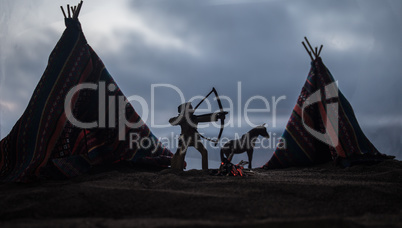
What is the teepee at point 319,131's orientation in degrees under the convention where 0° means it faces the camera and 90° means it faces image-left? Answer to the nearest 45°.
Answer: approximately 0°

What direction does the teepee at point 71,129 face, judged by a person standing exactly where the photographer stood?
facing the viewer and to the right of the viewer

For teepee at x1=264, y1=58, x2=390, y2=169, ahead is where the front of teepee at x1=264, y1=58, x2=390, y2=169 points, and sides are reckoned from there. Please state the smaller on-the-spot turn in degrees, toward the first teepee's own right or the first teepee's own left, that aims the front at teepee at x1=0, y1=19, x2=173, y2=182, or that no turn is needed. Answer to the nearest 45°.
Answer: approximately 45° to the first teepee's own right

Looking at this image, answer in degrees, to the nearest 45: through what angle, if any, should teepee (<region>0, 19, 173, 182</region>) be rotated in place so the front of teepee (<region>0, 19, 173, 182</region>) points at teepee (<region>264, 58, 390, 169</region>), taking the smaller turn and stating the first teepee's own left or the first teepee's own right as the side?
approximately 45° to the first teepee's own left
